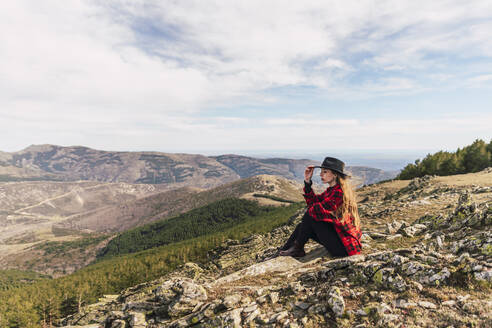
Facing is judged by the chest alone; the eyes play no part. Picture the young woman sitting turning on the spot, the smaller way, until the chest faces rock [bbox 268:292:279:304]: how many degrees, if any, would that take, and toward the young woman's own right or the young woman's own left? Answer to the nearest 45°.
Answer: approximately 45° to the young woman's own left

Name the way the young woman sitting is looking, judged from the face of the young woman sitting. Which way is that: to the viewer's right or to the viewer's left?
to the viewer's left

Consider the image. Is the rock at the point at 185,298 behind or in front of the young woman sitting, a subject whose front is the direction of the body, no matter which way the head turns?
in front

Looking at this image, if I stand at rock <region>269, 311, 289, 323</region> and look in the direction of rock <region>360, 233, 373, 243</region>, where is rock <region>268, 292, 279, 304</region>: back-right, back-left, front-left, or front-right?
front-left

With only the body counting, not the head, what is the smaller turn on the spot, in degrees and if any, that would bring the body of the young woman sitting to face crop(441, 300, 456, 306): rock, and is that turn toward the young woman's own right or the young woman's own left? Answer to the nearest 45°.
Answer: approximately 135° to the young woman's own left

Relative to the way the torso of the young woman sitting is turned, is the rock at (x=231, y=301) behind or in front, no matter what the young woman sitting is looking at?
in front

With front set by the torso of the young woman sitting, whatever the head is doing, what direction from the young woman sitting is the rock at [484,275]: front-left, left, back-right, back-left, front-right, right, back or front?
back-left

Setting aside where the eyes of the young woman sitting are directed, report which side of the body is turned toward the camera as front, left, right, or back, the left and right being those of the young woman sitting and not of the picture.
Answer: left

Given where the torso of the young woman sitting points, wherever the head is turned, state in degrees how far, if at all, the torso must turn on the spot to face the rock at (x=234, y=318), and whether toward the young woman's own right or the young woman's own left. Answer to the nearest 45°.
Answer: approximately 45° to the young woman's own left
